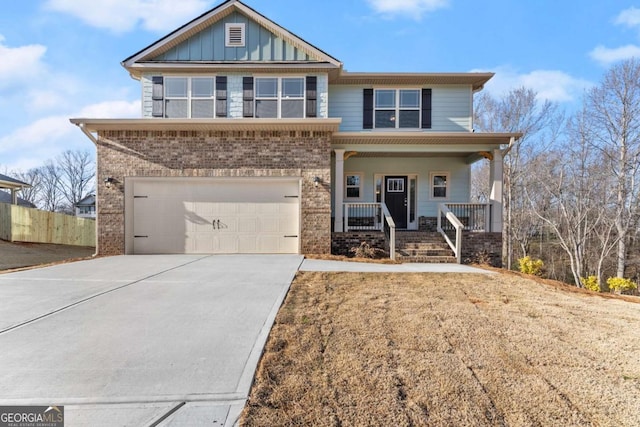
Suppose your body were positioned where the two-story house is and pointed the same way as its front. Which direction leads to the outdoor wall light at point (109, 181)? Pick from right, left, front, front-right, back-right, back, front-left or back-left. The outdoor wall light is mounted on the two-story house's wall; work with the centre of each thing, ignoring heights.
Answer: right

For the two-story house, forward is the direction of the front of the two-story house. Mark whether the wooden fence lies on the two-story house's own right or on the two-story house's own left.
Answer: on the two-story house's own right

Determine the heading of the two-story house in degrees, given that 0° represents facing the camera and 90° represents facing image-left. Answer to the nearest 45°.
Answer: approximately 0°

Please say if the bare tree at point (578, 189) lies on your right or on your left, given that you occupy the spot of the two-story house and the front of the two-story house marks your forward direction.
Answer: on your left
